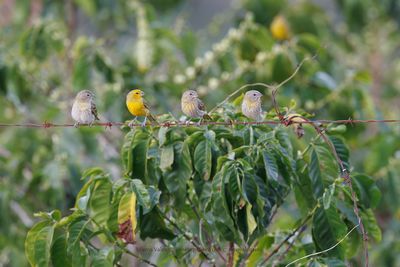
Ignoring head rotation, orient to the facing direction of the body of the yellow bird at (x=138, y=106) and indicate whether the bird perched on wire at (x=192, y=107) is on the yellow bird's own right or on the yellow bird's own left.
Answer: on the yellow bird's own left

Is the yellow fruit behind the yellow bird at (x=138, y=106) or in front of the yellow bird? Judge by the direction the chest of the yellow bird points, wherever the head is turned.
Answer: behind

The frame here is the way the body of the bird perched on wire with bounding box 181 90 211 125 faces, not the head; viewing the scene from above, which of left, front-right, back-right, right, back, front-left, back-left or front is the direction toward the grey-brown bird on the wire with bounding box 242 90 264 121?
back-left

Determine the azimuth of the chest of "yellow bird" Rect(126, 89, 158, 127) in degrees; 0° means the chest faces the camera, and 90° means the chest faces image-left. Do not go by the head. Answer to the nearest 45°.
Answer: approximately 45°
